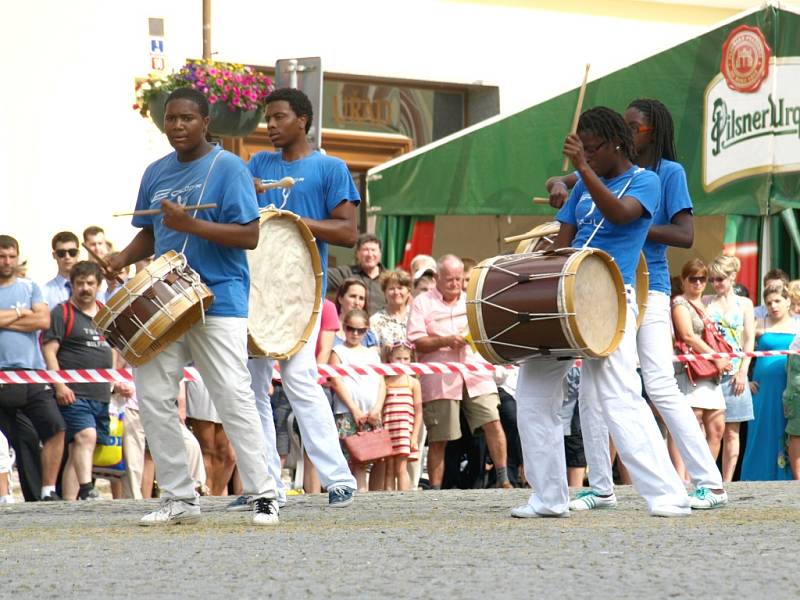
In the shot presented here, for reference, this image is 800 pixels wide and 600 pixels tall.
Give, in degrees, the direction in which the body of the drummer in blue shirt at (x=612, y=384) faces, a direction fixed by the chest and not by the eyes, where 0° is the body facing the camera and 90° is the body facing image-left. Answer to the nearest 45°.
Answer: approximately 45°

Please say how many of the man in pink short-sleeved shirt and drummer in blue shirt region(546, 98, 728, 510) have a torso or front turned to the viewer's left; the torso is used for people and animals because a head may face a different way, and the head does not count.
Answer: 1

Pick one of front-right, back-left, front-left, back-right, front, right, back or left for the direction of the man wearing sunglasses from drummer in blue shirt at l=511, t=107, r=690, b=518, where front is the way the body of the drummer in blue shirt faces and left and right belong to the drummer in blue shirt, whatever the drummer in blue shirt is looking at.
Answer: right

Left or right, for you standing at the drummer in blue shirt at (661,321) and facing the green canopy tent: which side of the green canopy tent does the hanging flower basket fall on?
left

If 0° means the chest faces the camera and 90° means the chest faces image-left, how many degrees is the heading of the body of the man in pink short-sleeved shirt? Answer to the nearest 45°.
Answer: approximately 315°

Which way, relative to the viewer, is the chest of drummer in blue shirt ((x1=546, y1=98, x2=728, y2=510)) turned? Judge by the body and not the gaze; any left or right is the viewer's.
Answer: facing to the left of the viewer

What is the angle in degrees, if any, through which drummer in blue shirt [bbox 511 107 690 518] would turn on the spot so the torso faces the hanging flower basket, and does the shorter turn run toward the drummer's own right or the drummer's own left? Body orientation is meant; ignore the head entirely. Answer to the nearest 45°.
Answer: approximately 90° to the drummer's own right
